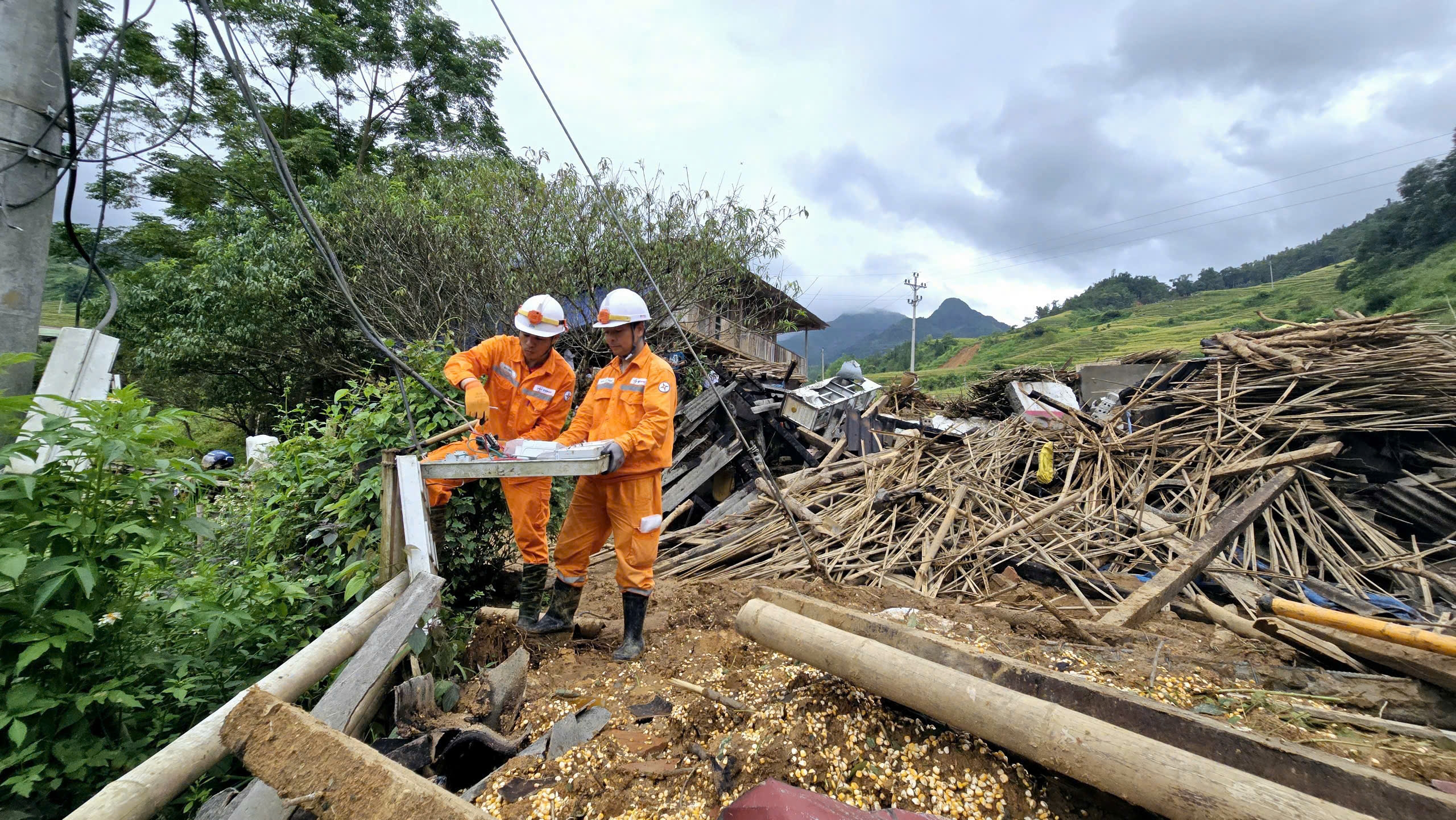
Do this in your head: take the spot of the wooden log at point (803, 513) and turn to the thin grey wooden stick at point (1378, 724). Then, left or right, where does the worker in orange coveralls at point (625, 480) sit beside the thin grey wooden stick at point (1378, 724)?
right

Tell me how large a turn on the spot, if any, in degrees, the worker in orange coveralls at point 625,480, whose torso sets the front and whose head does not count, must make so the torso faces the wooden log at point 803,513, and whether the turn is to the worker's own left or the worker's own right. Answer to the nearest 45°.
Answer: approximately 180°

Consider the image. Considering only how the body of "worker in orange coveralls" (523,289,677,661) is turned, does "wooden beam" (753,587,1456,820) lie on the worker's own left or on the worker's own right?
on the worker's own left

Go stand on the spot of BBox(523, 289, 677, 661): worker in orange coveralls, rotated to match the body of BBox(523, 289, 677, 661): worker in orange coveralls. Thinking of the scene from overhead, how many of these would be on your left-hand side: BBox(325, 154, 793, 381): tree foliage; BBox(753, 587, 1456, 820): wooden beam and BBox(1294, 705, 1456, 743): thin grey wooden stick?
2

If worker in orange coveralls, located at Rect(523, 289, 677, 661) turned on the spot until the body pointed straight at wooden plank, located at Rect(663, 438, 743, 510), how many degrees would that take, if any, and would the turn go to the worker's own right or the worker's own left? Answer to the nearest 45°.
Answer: approximately 135° to the worker's own right

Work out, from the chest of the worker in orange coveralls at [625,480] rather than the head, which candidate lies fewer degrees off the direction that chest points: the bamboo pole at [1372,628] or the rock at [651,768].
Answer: the rock

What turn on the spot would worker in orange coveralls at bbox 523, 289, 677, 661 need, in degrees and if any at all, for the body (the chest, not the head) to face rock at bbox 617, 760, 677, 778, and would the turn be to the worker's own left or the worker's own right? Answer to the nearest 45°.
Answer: approximately 45° to the worker's own left

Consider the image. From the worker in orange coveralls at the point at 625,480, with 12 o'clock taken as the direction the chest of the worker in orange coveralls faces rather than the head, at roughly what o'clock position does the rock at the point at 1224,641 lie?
The rock is roughly at 8 o'clock from the worker in orange coveralls.

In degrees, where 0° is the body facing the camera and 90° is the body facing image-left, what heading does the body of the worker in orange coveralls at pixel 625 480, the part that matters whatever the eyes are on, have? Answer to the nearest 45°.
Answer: approximately 45°

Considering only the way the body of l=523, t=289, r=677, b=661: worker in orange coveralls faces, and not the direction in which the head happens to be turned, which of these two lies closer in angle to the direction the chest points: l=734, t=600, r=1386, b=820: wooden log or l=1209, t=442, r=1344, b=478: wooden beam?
the wooden log

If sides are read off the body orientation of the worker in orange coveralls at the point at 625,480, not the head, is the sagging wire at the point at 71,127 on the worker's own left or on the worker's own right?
on the worker's own right

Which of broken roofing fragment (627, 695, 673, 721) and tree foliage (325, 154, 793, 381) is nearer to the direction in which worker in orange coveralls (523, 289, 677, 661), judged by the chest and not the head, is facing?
the broken roofing fragment

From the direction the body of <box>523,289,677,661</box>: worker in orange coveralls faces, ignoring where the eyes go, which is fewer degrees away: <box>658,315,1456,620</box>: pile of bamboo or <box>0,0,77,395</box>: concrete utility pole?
the concrete utility pole
